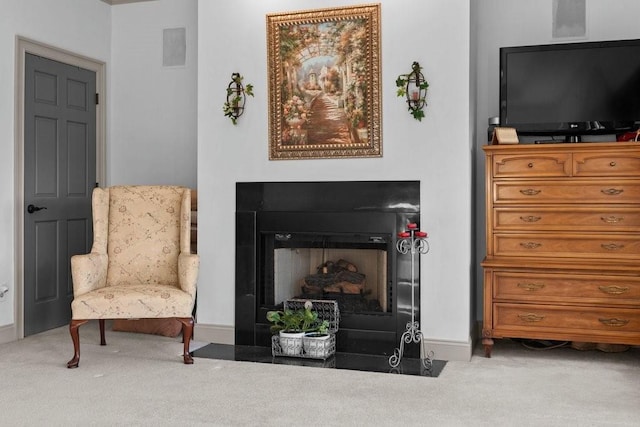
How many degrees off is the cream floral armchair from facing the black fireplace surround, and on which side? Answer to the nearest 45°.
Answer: approximately 90° to its left

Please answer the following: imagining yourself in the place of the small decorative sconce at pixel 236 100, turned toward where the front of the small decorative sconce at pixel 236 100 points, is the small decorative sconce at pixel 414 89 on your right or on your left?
on your left

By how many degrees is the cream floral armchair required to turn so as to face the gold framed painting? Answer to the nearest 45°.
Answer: approximately 90° to its left

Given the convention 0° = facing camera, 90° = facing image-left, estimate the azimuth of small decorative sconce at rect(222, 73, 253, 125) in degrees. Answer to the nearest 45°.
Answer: approximately 0°

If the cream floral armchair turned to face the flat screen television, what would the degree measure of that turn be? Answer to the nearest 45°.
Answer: approximately 90° to its left

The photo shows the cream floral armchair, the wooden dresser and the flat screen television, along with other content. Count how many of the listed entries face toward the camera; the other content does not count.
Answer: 3

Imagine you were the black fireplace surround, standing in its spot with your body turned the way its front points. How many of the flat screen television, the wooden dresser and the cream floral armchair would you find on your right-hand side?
1

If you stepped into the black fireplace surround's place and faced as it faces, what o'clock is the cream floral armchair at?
The cream floral armchair is roughly at 3 o'clock from the black fireplace surround.
